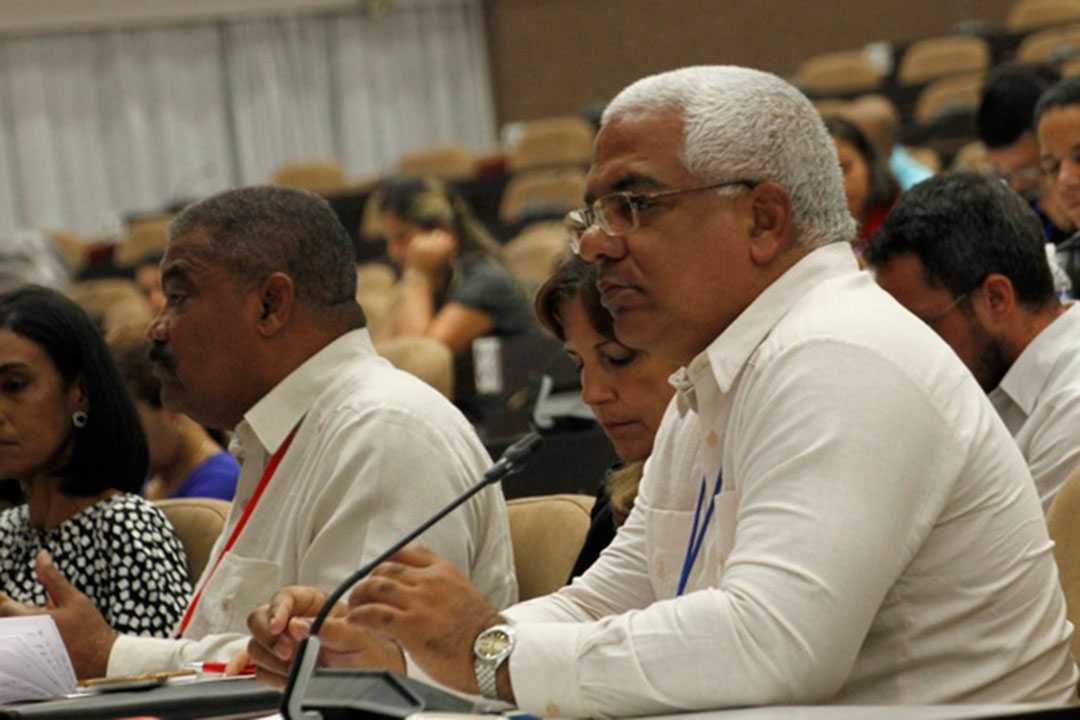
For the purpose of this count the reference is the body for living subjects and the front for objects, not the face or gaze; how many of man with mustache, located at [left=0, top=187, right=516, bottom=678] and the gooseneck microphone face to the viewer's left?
1

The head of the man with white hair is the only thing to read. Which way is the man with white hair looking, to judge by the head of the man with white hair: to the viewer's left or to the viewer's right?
to the viewer's left

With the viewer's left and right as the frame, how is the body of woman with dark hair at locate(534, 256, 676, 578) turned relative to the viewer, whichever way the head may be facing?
facing the viewer and to the left of the viewer

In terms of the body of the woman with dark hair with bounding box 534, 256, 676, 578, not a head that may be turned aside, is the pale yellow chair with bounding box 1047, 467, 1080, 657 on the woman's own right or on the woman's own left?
on the woman's own left

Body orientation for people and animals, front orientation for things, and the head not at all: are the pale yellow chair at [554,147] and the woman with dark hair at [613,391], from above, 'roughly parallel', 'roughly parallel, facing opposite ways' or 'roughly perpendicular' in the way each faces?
roughly parallel

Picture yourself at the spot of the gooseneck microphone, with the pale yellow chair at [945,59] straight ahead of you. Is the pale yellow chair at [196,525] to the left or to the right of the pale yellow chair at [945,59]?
left

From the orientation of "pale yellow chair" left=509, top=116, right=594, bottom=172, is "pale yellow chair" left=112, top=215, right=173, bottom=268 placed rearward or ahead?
ahead

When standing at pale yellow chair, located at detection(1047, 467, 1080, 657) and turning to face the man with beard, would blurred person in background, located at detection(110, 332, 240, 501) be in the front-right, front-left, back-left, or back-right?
front-left

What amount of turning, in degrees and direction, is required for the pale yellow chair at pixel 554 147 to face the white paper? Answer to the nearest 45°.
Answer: approximately 45° to its left

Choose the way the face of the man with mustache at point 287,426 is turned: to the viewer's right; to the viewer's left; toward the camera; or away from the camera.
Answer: to the viewer's left

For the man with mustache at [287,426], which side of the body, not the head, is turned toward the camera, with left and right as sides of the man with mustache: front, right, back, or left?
left

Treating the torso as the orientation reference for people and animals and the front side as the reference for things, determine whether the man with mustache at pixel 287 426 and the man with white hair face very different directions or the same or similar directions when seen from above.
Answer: same or similar directions

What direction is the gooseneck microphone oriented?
to the viewer's right

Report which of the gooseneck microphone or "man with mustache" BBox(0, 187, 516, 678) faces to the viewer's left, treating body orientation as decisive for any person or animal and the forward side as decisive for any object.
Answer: the man with mustache

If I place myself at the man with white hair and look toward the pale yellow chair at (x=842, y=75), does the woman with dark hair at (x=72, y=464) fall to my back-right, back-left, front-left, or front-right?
front-left
